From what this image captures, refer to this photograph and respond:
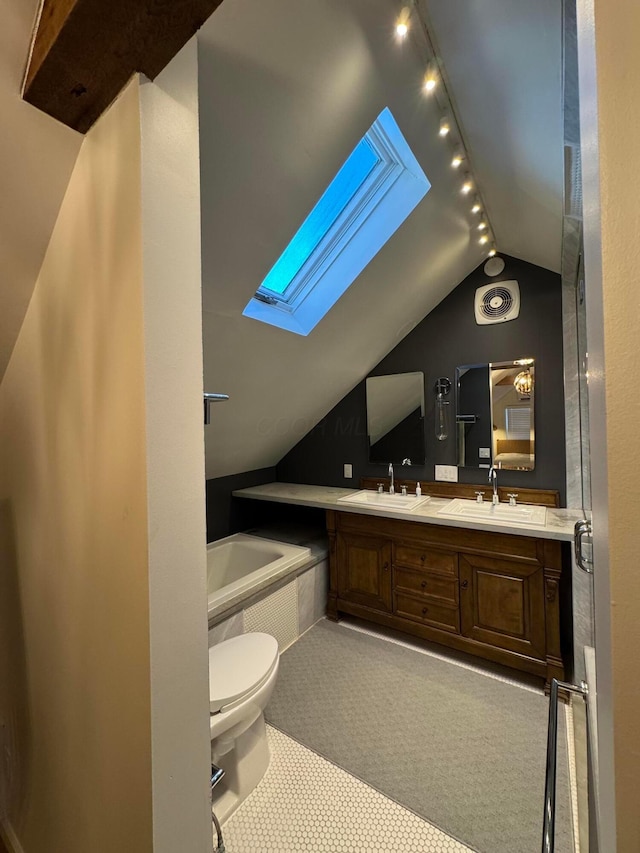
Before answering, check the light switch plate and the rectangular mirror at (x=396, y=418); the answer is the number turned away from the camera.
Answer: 0

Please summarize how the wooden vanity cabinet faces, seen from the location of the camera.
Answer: facing the viewer and to the left of the viewer

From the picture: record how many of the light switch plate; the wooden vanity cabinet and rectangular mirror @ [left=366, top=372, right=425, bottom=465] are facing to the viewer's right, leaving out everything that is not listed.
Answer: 0

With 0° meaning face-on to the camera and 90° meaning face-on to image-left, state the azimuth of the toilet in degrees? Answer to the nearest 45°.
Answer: approximately 225°

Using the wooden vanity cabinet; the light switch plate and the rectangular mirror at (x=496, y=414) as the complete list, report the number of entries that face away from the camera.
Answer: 0

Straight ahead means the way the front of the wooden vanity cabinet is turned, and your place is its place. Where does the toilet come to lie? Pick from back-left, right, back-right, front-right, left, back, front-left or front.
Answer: front

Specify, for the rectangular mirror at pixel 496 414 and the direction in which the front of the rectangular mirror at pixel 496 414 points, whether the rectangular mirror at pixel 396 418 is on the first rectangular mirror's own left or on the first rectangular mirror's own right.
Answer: on the first rectangular mirror's own right

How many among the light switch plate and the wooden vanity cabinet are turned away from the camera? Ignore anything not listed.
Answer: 0

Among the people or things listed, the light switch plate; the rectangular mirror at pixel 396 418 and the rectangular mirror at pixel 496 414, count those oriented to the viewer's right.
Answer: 0

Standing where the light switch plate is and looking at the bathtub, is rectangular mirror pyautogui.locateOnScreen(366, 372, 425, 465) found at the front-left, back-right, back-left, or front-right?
front-right

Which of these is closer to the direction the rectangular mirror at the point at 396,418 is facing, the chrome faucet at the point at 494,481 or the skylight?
the skylight

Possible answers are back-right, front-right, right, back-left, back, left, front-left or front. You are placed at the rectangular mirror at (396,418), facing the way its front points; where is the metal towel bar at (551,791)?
front-left

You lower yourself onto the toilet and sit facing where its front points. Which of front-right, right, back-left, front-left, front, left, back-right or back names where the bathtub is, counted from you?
front-left
